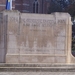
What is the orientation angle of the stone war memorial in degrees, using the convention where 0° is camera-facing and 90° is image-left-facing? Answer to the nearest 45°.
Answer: approximately 0°
